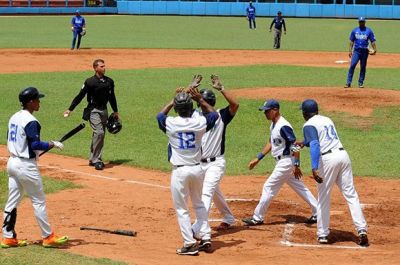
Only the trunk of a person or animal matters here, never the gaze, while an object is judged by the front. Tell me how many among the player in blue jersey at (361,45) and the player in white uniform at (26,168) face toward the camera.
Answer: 1

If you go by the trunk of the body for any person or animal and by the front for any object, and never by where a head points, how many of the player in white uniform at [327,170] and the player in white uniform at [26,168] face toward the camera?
0

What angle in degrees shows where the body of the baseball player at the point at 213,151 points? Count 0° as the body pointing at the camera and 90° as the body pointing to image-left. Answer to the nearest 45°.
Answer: approximately 45°

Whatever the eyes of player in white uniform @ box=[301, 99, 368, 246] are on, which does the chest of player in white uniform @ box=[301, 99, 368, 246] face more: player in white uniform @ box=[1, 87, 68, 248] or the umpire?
the umpire

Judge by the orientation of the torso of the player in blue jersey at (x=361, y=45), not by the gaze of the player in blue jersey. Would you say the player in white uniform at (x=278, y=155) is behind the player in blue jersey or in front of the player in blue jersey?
in front

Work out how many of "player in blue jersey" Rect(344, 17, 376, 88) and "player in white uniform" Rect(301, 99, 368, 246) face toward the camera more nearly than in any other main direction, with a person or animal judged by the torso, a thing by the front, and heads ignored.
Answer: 1

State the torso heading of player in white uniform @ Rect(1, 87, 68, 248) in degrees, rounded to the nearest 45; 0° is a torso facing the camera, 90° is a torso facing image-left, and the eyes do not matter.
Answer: approximately 225°

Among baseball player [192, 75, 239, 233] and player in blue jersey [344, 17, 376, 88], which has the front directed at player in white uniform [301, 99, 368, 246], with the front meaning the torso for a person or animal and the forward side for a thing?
the player in blue jersey

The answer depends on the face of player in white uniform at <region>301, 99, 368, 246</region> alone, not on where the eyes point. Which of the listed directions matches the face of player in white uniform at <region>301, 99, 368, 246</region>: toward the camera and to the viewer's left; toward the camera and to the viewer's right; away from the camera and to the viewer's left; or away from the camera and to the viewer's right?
away from the camera and to the viewer's left

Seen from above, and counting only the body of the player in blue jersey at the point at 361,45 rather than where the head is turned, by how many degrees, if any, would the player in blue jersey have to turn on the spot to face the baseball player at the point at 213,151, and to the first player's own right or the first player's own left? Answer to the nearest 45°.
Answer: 0° — they already face them

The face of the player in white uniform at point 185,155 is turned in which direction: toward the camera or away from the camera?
away from the camera

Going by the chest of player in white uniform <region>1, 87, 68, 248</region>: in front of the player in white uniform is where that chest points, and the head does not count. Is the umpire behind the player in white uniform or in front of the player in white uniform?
in front

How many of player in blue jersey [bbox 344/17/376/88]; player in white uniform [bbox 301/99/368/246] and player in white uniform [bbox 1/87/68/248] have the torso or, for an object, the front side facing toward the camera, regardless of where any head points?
1

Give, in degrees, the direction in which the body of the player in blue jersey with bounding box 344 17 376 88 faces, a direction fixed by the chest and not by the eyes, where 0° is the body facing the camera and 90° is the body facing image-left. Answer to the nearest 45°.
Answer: approximately 0°
